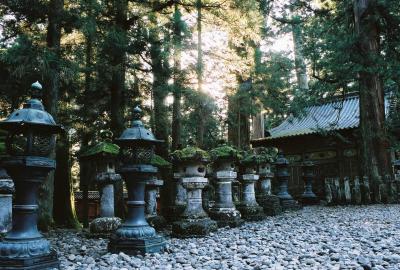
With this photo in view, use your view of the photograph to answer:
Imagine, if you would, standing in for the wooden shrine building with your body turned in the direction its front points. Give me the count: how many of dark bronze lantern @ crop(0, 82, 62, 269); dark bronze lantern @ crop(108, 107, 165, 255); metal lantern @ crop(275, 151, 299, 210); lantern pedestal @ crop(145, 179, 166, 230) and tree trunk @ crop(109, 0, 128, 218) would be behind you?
0

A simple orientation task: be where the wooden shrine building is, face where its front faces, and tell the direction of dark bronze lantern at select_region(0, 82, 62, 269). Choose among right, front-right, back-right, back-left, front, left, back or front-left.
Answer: front-left

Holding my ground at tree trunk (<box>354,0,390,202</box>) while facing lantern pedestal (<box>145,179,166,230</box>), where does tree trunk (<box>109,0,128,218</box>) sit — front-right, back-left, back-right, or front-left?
front-right

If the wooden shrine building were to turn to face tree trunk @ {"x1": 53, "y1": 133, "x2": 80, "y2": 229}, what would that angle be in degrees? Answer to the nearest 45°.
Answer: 0° — it already faces it

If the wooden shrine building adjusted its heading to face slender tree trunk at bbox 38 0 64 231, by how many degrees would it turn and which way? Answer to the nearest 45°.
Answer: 0° — it already faces it

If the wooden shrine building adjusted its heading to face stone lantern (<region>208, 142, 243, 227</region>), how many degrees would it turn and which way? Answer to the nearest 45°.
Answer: approximately 45° to its left

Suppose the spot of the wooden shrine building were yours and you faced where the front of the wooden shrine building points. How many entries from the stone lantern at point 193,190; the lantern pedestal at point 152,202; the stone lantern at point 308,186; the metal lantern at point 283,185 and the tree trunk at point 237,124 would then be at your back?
0

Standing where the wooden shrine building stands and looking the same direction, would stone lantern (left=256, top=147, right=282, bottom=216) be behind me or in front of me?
in front

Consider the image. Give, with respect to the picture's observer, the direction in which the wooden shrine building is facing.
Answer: facing the viewer and to the left of the viewer

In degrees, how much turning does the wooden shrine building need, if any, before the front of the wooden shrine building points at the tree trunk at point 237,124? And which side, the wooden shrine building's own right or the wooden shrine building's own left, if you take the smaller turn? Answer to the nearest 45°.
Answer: approximately 90° to the wooden shrine building's own right

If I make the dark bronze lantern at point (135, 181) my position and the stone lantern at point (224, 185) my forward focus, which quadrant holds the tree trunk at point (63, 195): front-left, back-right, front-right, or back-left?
front-left

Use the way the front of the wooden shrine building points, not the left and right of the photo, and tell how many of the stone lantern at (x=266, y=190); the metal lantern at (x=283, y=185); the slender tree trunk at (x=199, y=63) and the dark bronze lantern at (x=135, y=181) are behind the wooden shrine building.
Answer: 0

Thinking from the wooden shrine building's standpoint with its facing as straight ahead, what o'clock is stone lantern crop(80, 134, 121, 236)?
The stone lantern is roughly at 11 o'clock from the wooden shrine building.
